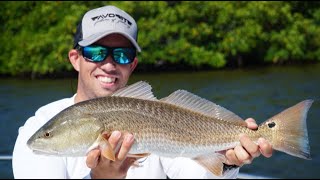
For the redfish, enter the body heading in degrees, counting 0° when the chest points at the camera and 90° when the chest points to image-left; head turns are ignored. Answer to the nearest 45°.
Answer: approximately 90°
